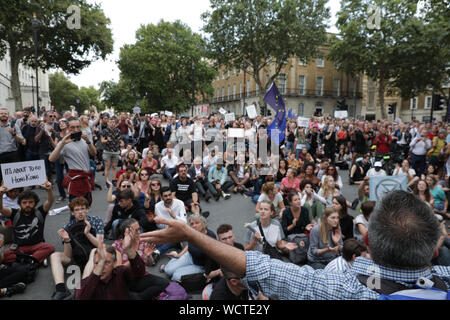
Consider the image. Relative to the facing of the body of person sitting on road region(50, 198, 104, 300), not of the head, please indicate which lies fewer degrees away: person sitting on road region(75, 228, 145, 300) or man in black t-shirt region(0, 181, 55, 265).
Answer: the person sitting on road

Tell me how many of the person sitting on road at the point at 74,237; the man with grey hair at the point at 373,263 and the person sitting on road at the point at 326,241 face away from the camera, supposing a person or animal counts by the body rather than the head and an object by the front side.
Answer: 1

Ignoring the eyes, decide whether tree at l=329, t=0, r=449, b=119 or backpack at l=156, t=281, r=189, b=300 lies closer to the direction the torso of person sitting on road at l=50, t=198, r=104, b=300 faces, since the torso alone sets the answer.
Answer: the backpack

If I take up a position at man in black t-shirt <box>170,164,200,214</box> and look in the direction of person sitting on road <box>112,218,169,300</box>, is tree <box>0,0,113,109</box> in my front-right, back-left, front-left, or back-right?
back-right

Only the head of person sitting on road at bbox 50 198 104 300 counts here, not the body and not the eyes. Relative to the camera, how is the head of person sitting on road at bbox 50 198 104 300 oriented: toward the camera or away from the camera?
toward the camera

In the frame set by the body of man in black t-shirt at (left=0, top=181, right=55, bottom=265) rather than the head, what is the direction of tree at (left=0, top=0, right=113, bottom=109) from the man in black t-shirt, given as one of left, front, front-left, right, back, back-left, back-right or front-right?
back

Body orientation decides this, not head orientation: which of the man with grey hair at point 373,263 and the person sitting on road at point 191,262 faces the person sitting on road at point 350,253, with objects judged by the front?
the man with grey hair

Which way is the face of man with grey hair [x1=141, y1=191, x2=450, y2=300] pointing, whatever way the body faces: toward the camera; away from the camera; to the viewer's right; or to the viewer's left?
away from the camera

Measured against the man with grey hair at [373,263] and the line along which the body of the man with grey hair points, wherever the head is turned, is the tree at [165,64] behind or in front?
in front

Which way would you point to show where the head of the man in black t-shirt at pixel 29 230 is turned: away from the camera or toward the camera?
toward the camera

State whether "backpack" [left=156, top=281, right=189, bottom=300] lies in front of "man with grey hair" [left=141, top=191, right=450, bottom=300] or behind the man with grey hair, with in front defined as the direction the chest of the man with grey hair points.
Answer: in front

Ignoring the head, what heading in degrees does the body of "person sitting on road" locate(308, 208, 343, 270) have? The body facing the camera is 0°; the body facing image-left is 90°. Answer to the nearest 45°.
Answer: approximately 315°

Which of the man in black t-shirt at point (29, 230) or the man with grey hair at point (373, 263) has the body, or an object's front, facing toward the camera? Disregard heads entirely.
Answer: the man in black t-shirt

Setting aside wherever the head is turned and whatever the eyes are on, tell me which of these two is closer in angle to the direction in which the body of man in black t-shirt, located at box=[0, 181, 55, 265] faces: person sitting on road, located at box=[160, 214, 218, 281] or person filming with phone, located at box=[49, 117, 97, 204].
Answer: the person sitting on road

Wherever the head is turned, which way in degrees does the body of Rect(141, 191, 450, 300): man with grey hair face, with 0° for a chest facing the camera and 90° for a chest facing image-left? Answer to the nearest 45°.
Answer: approximately 180°

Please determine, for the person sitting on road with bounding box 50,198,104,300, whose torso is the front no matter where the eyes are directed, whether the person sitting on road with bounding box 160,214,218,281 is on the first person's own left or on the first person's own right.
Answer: on the first person's own left

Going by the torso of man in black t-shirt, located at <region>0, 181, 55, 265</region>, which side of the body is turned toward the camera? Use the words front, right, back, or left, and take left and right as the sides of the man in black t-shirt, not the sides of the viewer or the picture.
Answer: front

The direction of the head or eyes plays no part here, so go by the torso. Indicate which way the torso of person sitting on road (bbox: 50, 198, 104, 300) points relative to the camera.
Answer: toward the camera

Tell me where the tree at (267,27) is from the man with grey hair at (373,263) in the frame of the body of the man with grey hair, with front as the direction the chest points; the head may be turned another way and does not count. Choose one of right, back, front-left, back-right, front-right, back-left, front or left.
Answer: front
